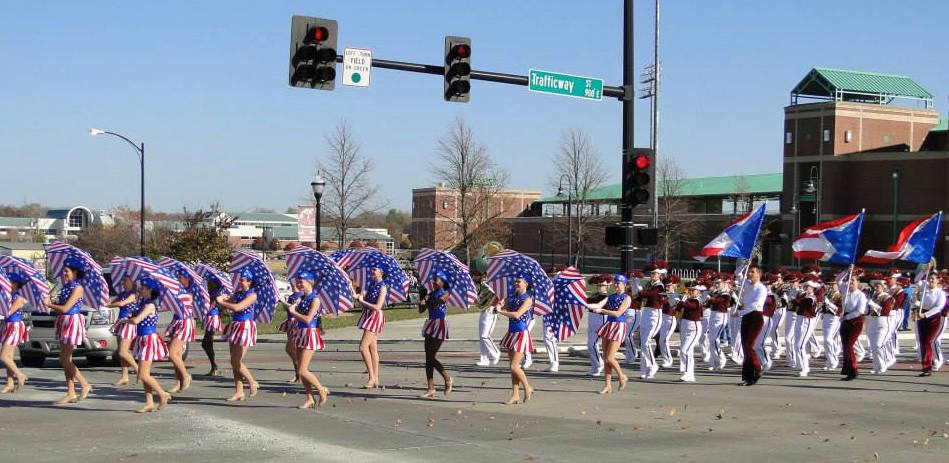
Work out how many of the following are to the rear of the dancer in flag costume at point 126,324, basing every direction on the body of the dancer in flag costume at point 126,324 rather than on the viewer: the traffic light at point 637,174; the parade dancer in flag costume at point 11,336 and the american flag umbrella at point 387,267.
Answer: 2

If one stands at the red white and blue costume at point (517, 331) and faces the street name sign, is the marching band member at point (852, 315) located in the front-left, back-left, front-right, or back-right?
front-right

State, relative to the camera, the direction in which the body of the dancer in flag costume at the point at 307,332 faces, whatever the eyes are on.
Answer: to the viewer's left

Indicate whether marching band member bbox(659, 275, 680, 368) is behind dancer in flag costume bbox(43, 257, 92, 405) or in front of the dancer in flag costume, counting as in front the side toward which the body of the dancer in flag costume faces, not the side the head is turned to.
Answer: behind

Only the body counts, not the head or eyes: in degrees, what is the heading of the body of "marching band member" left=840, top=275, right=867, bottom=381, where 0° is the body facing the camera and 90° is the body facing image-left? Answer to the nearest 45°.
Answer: approximately 90°

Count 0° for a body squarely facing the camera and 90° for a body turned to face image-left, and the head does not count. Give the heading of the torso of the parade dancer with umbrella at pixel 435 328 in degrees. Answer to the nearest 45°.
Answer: approximately 90°

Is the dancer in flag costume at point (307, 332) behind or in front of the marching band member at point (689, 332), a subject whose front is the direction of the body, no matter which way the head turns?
in front

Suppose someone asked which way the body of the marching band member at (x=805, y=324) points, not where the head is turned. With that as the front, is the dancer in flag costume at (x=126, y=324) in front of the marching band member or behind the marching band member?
in front

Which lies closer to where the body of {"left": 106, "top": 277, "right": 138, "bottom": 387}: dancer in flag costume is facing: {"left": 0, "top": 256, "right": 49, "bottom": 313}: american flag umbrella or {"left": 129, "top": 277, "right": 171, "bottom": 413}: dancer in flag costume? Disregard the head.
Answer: the american flag umbrella

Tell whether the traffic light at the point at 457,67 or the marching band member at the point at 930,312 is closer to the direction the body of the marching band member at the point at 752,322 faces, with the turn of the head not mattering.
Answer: the traffic light

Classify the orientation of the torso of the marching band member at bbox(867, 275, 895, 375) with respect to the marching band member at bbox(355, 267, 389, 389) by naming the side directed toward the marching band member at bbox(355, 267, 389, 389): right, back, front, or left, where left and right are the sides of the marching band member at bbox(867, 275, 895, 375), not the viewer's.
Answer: front

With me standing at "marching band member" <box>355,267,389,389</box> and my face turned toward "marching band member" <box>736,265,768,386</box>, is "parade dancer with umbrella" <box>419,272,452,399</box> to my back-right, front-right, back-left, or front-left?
front-right

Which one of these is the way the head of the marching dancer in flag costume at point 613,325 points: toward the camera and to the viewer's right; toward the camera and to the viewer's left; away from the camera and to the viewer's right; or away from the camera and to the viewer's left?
toward the camera and to the viewer's left

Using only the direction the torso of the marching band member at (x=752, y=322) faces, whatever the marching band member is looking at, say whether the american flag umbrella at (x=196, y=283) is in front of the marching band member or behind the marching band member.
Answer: in front

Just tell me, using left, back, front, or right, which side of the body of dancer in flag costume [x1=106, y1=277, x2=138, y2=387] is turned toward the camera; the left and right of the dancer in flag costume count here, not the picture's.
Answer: left

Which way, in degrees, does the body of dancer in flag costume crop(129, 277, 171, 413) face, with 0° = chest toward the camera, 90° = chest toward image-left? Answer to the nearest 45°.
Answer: approximately 90°

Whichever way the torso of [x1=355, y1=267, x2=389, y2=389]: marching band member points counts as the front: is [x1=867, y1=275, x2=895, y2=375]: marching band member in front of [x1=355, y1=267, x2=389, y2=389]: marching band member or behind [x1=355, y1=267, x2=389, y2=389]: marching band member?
behind
